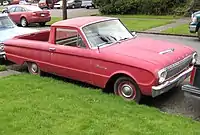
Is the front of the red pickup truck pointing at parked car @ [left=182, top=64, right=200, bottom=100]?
yes

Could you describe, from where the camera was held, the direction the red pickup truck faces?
facing the viewer and to the right of the viewer

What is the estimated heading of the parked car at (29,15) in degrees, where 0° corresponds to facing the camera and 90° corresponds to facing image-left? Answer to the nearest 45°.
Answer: approximately 135°

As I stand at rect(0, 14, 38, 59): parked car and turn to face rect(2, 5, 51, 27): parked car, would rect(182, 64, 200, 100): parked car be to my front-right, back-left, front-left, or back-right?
back-right

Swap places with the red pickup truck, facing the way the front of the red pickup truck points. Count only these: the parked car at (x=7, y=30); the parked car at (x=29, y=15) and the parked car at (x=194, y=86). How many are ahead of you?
1

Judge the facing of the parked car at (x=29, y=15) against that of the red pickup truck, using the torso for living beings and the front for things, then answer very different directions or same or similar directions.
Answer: very different directions

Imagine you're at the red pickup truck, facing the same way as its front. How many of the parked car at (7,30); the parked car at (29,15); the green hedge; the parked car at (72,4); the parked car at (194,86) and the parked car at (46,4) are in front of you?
1

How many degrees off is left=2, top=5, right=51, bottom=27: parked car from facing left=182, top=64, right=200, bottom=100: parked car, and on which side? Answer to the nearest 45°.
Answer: approximately 135° to its left

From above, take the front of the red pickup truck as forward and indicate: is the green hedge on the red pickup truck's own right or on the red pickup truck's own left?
on the red pickup truck's own left

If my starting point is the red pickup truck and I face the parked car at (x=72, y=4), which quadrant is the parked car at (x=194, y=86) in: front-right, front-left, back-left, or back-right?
back-right

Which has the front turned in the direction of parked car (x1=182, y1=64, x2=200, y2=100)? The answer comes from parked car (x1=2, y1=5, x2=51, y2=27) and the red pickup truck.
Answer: the red pickup truck

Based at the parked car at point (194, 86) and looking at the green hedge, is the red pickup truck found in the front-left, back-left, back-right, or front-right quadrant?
front-left

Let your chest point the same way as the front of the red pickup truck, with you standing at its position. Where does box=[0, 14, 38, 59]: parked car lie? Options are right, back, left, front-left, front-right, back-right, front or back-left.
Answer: back

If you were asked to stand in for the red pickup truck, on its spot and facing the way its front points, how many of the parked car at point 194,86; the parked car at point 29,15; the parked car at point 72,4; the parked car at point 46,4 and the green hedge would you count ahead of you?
1
